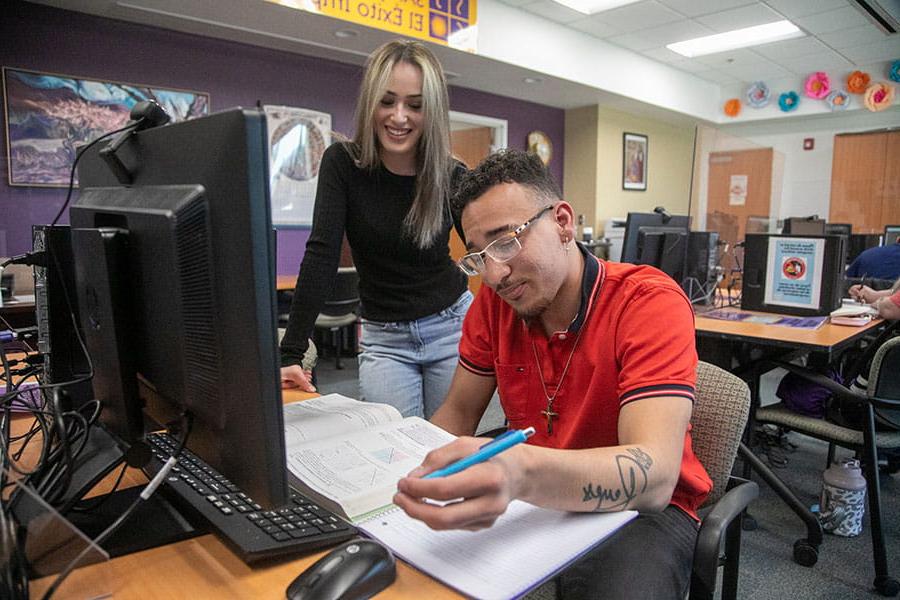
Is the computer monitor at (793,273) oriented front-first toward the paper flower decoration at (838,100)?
yes

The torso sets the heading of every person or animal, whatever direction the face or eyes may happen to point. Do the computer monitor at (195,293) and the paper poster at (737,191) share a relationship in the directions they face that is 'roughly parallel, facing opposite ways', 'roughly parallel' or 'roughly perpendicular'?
roughly parallel, facing opposite ways

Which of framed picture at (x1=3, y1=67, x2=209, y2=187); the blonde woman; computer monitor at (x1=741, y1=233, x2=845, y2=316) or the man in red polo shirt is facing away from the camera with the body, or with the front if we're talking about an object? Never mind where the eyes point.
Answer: the computer monitor

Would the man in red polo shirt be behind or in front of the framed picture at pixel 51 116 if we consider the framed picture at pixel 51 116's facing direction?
in front

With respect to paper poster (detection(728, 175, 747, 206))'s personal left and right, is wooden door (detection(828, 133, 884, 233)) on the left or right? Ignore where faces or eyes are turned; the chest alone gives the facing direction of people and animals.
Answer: on its left

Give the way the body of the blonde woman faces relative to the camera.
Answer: toward the camera

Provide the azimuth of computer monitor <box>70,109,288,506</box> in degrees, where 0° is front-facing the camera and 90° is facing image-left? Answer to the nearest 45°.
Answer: approximately 225°

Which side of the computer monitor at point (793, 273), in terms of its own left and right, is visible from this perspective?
back

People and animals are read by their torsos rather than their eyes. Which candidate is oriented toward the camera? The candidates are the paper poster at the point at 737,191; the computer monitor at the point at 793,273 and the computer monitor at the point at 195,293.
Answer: the paper poster

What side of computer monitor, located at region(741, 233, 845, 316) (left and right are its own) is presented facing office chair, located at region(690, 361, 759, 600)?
back

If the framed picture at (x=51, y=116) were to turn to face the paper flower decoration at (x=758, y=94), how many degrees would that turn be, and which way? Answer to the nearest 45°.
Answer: approximately 45° to its left

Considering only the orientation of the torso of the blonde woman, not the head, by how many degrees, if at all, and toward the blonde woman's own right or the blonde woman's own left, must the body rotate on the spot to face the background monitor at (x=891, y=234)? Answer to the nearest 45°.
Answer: approximately 135° to the blonde woman's own left

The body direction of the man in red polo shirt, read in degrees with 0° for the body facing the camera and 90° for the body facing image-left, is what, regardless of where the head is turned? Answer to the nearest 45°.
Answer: approximately 45°

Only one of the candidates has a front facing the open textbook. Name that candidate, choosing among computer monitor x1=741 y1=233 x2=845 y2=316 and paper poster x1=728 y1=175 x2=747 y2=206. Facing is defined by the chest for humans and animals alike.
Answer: the paper poster

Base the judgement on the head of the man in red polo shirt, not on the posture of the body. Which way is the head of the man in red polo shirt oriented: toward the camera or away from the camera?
toward the camera

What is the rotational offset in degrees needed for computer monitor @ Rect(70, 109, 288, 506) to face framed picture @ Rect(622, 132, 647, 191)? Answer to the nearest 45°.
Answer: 0° — it already faces it

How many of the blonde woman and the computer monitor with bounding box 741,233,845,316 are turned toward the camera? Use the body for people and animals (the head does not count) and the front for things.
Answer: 1
